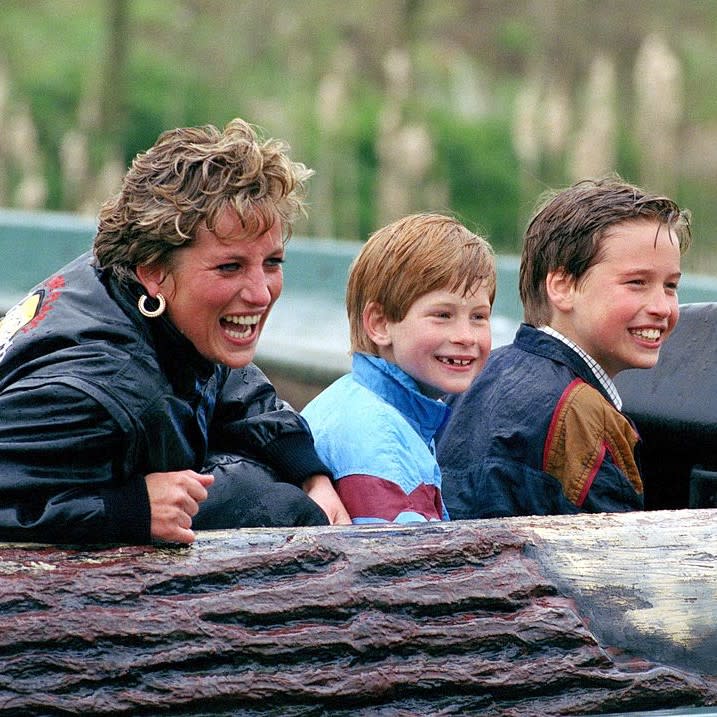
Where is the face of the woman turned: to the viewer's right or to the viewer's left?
to the viewer's right

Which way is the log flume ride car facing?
to the viewer's right

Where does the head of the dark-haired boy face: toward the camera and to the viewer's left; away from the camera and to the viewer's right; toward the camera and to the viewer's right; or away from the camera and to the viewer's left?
toward the camera and to the viewer's right
